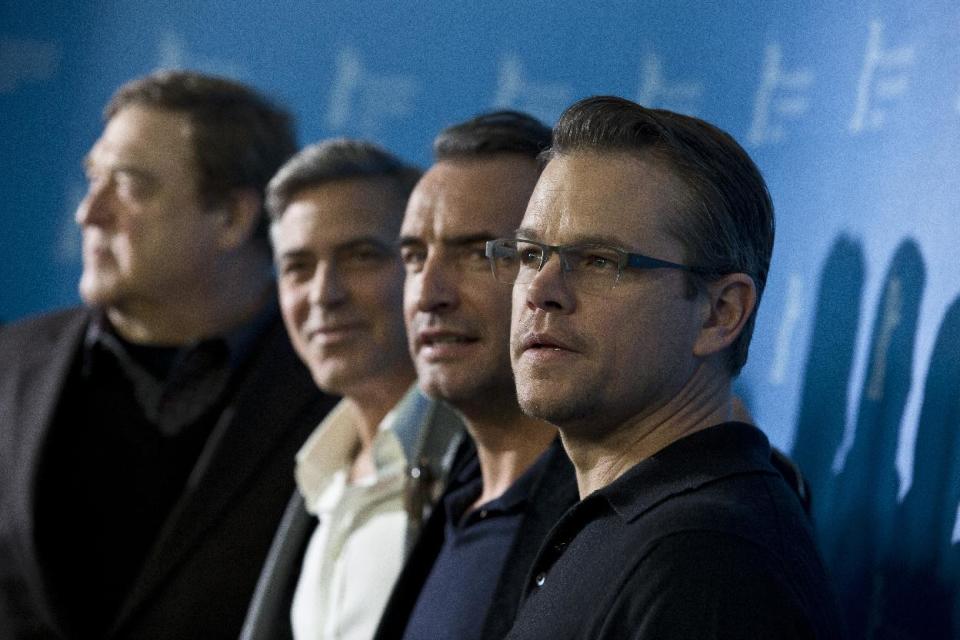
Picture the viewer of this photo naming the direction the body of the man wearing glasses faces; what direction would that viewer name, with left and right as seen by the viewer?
facing the viewer and to the left of the viewer

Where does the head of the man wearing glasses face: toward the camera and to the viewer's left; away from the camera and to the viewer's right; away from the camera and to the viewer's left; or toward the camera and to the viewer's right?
toward the camera and to the viewer's left
